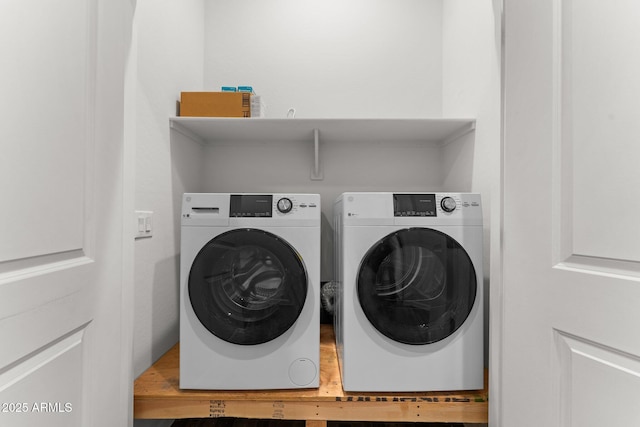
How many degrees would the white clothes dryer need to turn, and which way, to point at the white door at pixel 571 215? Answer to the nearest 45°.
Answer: approximately 45° to its left

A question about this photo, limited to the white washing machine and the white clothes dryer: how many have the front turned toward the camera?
2

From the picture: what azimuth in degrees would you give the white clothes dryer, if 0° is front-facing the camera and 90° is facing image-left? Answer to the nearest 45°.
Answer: approximately 0°

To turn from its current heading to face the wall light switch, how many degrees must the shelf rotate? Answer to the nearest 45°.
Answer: approximately 45° to its right

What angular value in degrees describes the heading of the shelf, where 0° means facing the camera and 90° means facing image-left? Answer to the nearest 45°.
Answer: approximately 0°
